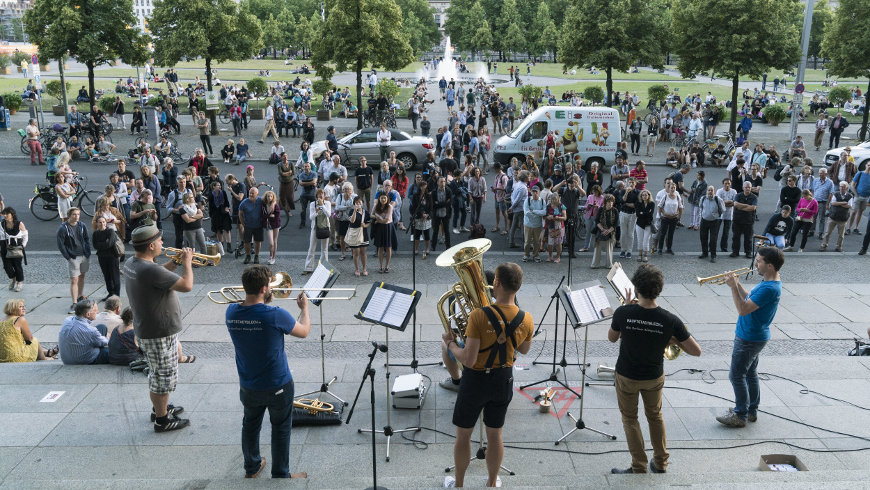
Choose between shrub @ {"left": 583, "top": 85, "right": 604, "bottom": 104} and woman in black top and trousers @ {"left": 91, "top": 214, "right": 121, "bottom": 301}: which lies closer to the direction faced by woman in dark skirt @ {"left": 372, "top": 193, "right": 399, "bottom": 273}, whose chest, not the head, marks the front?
the woman in black top and trousers

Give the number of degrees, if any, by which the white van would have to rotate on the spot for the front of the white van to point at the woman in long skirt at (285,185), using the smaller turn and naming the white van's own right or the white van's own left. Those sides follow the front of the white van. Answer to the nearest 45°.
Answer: approximately 45° to the white van's own left

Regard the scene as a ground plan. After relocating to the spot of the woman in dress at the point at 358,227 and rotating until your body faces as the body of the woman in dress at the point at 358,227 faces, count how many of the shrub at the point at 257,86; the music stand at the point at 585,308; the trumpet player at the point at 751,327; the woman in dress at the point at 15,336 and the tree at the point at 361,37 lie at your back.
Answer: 2

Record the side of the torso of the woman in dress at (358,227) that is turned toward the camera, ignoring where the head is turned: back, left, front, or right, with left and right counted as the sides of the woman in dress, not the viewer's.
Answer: front

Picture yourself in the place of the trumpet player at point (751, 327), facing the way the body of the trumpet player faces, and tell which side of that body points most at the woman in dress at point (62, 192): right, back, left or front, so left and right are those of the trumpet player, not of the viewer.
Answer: front

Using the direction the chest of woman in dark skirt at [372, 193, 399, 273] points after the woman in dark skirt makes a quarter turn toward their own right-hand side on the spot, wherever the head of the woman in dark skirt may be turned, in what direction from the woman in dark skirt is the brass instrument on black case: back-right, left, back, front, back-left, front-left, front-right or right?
left

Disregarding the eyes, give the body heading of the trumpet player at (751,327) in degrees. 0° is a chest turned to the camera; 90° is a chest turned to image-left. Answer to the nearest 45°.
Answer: approximately 90°

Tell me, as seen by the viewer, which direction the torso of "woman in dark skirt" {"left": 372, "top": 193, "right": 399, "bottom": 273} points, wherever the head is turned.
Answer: toward the camera

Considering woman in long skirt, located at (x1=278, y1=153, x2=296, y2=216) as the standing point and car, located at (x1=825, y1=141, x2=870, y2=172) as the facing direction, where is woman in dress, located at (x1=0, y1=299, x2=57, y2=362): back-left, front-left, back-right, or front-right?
back-right

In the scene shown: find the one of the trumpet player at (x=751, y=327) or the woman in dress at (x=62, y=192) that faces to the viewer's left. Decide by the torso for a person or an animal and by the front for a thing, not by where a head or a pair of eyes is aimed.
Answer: the trumpet player

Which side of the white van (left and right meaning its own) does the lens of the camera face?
left

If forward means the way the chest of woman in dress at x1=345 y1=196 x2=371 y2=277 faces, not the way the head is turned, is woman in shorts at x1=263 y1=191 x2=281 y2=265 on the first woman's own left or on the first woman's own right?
on the first woman's own right

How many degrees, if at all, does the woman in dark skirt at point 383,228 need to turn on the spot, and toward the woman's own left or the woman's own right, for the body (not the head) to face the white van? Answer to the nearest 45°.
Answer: approximately 135° to the woman's own left

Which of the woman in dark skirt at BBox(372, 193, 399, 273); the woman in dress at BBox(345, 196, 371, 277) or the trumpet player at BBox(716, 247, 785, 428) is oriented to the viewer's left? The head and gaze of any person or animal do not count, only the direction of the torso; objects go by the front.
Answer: the trumpet player

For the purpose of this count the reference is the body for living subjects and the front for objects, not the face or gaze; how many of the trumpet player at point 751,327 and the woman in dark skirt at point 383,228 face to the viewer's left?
1

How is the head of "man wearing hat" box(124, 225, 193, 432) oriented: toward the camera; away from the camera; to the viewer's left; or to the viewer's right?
to the viewer's right
